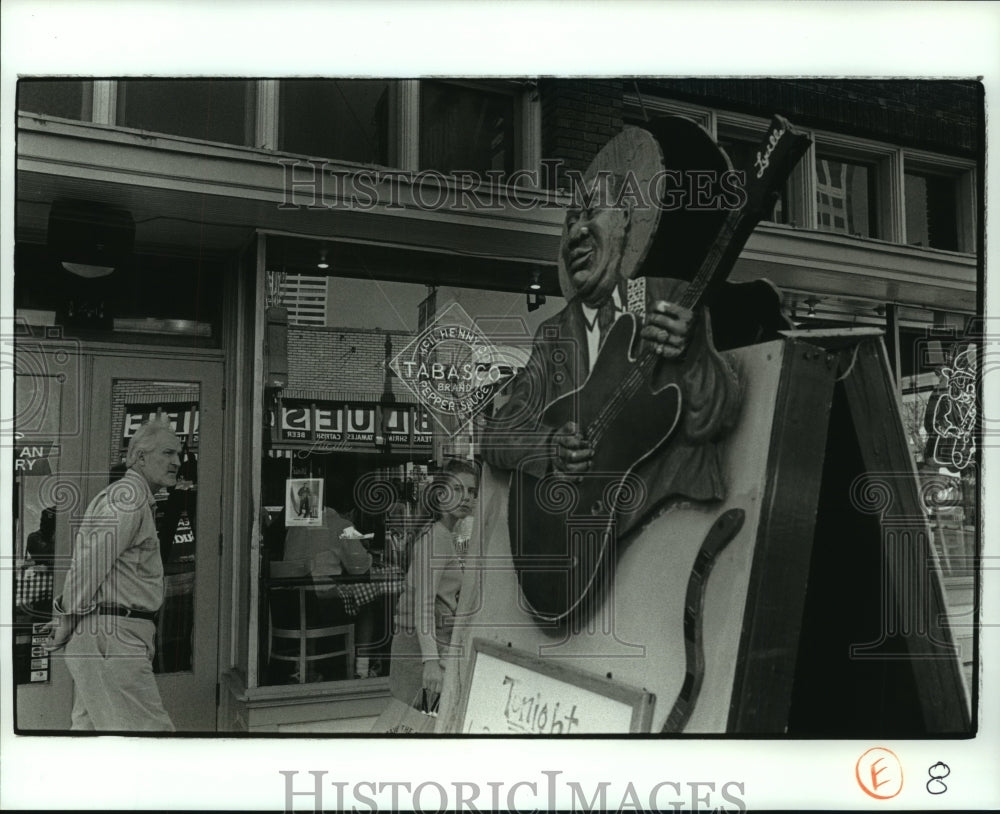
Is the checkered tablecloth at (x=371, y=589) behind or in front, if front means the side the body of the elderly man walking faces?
in front

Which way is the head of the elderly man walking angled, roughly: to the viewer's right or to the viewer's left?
to the viewer's right

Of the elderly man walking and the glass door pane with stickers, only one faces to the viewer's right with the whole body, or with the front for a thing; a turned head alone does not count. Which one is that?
the elderly man walking

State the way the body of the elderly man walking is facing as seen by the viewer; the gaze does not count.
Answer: to the viewer's right

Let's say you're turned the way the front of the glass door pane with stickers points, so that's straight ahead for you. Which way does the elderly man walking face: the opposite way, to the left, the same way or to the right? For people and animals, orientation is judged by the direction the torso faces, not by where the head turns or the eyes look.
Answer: to the left

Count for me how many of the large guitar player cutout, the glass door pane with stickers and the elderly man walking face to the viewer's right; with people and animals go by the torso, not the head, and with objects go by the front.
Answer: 1
